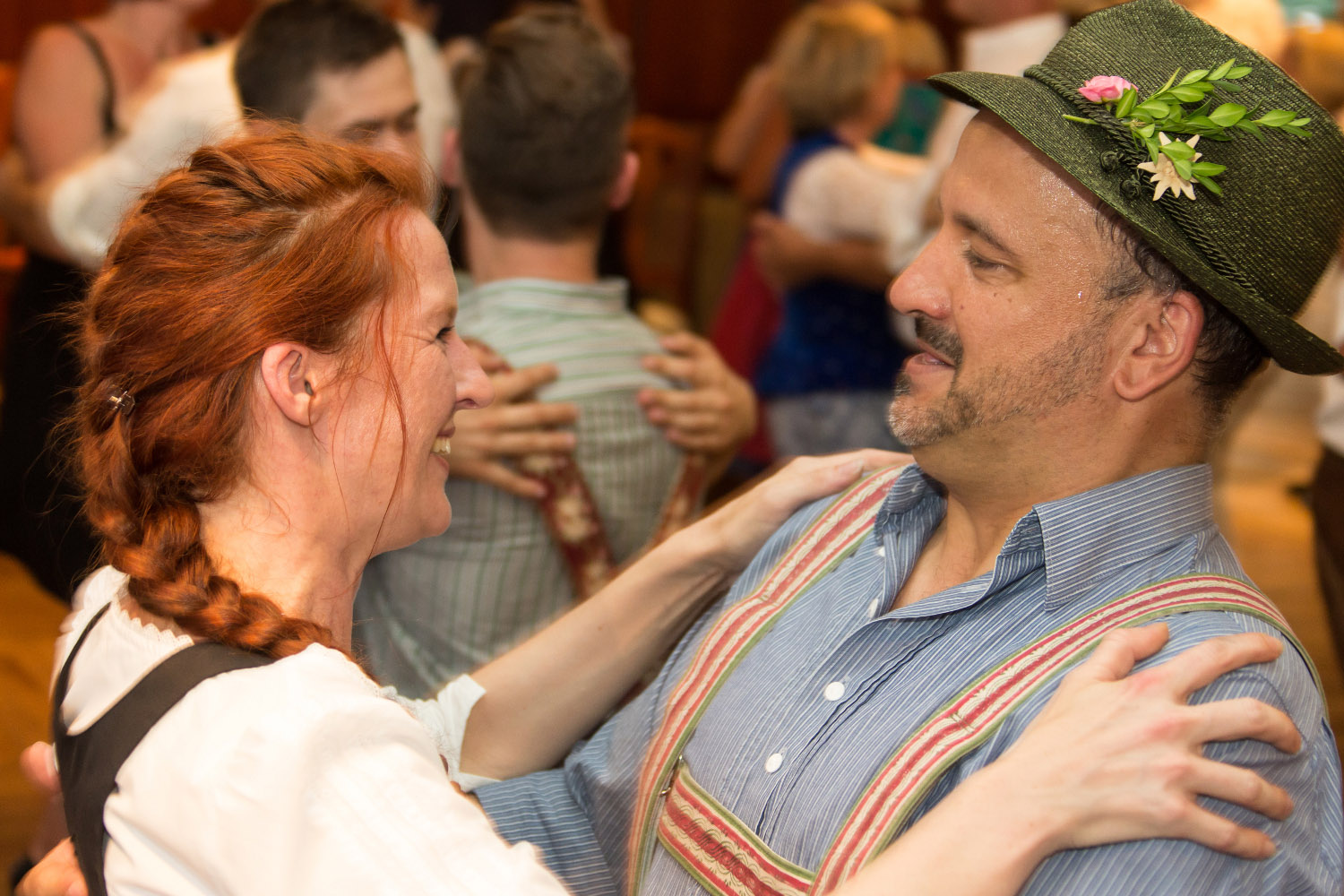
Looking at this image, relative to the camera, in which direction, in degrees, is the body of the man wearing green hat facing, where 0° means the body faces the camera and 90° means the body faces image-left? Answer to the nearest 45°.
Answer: approximately 45°

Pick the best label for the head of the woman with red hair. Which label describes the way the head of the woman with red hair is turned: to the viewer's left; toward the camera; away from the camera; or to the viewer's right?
to the viewer's right

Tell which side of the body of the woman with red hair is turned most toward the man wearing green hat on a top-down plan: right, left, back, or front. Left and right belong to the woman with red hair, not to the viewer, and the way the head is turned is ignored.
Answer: front

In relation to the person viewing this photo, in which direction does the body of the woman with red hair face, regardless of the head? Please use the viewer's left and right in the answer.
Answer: facing to the right of the viewer

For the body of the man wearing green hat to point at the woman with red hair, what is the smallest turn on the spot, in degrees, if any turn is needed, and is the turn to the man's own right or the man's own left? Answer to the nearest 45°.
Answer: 0° — they already face them

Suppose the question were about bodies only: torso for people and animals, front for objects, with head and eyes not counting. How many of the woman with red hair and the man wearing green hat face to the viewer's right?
1

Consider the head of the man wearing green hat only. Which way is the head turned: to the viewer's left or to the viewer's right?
to the viewer's left
